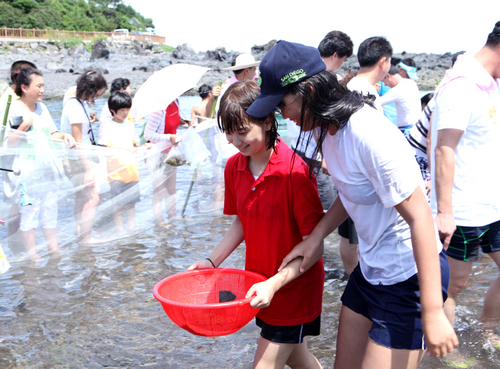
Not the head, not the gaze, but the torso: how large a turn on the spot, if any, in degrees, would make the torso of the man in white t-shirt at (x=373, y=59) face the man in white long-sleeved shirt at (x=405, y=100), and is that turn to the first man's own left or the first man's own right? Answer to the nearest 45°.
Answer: approximately 45° to the first man's own left

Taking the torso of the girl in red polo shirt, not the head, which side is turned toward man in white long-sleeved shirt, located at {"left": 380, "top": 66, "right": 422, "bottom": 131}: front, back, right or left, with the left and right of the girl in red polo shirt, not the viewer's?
back

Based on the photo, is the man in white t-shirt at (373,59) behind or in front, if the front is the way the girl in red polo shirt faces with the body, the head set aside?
behind

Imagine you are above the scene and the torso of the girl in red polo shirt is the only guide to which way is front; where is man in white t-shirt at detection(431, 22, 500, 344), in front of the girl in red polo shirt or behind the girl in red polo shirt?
behind
